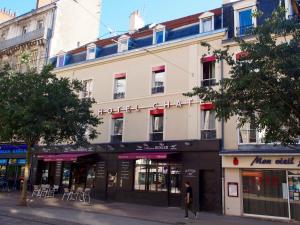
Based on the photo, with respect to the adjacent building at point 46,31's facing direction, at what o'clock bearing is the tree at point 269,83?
The tree is roughly at 10 o'clock from the adjacent building.

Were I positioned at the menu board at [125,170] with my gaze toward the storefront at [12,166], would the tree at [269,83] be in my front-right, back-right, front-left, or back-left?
back-left

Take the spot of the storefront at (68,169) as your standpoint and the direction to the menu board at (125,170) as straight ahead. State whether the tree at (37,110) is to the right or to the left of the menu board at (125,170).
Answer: right
